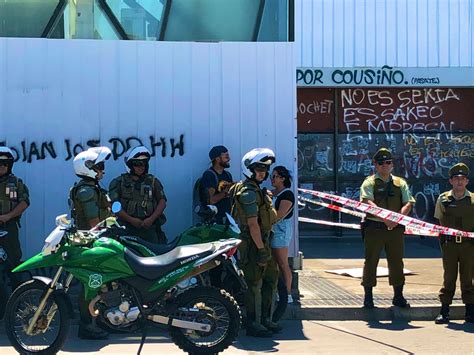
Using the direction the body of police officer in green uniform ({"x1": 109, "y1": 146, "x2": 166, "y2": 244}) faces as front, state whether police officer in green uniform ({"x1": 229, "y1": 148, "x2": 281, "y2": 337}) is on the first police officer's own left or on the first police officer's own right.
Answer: on the first police officer's own left

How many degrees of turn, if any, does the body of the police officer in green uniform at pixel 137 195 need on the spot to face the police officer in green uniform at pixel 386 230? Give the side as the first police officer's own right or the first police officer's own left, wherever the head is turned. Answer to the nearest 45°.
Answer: approximately 90° to the first police officer's own left

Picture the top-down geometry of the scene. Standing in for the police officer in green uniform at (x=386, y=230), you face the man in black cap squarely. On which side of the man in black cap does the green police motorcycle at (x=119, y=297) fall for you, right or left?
left

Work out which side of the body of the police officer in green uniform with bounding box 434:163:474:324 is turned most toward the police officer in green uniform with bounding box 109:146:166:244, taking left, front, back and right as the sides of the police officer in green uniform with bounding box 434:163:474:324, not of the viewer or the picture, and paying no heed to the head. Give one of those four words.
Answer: right

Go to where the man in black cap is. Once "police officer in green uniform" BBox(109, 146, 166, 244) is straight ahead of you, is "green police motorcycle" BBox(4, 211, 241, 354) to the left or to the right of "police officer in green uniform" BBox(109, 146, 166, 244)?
left

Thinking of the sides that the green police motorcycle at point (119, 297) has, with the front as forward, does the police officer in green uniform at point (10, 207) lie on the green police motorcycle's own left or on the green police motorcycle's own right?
on the green police motorcycle's own right

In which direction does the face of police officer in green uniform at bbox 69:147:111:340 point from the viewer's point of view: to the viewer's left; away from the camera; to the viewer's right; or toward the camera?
to the viewer's right

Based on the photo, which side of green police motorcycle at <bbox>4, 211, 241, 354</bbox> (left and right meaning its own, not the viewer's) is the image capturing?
left
